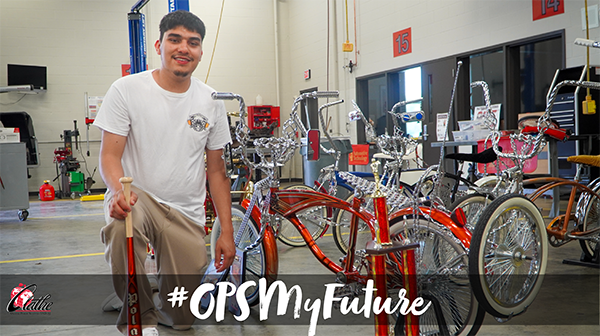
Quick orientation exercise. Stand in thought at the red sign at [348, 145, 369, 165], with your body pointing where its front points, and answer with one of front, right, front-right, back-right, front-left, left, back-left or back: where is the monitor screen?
back-right

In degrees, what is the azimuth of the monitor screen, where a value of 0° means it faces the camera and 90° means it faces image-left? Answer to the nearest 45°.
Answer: approximately 0°

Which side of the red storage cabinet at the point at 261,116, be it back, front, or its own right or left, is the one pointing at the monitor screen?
right

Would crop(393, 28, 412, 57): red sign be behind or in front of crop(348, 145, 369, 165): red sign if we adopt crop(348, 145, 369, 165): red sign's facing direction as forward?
behind

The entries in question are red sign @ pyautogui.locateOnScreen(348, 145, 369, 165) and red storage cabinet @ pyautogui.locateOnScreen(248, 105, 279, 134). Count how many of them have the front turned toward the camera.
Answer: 2

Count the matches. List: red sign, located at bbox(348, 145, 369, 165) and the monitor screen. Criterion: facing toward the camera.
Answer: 2
